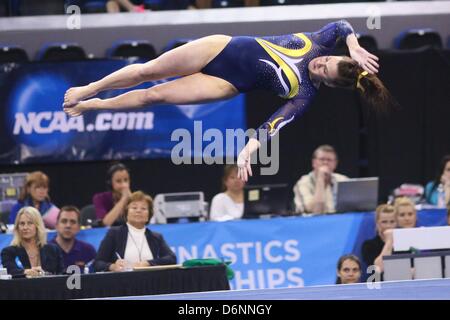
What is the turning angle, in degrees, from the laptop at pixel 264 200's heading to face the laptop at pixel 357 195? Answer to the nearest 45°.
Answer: approximately 90° to its right

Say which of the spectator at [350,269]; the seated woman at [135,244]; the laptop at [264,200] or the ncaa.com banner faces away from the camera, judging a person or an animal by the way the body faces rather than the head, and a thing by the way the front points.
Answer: the laptop

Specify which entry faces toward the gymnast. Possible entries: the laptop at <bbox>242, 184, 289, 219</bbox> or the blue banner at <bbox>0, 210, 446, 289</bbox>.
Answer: the blue banner

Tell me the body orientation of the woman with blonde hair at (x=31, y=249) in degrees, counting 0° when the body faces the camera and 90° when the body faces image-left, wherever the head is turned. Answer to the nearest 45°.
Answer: approximately 0°

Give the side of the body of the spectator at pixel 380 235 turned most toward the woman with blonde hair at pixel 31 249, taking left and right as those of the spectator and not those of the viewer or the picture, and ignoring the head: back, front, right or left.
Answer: right

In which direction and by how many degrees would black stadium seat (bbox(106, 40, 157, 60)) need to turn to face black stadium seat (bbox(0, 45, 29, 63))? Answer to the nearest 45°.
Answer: approximately 90° to its right

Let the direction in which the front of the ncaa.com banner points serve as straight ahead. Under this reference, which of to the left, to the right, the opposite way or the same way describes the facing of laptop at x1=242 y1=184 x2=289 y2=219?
the opposite way
